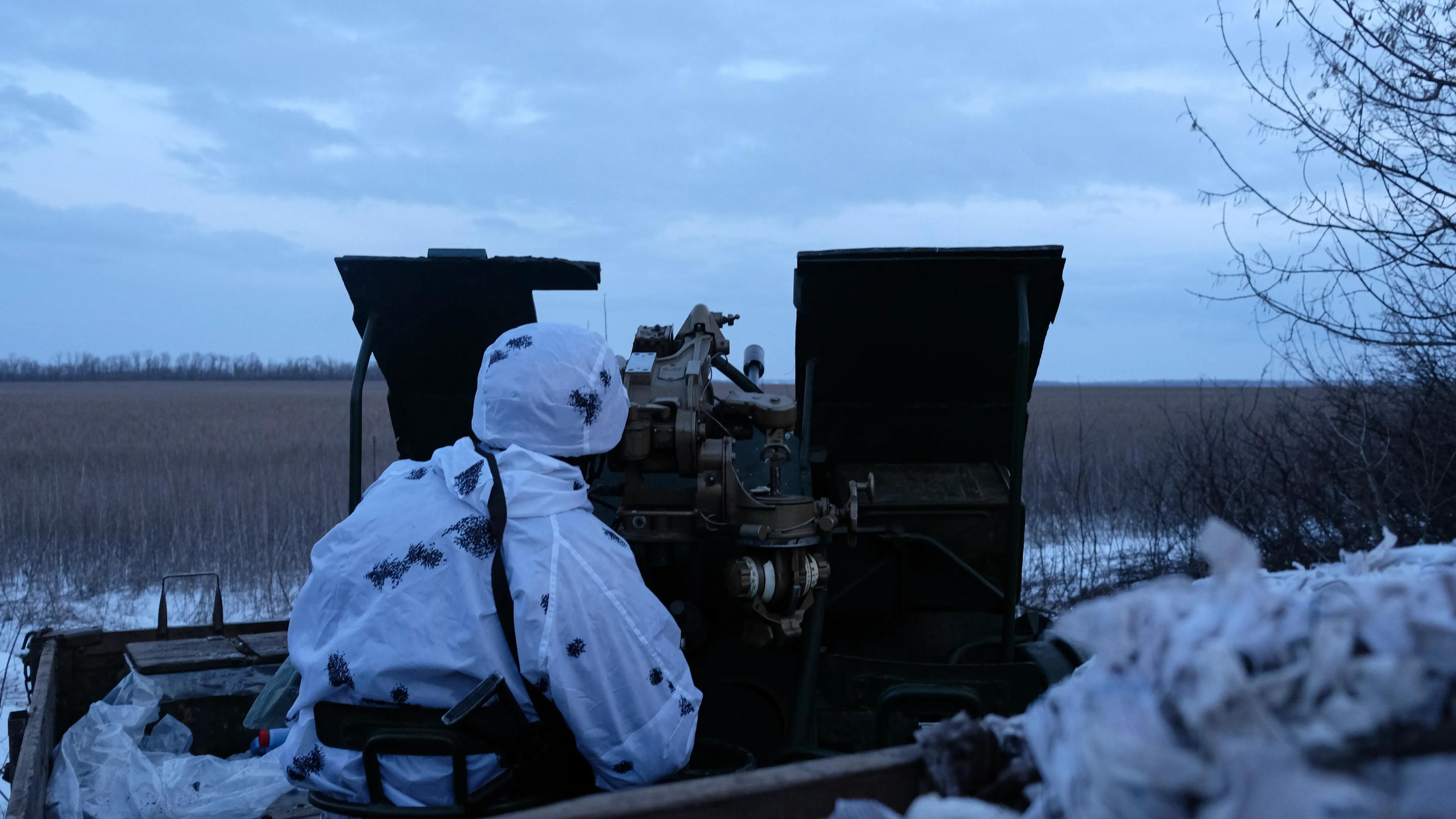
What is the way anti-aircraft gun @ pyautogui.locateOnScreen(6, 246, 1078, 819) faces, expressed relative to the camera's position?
facing away from the viewer

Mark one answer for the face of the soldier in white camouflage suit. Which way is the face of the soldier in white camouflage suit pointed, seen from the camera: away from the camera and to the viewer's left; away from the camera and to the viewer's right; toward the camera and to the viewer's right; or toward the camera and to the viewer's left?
away from the camera and to the viewer's right

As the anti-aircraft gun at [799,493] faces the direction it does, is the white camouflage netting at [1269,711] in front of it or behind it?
behind
